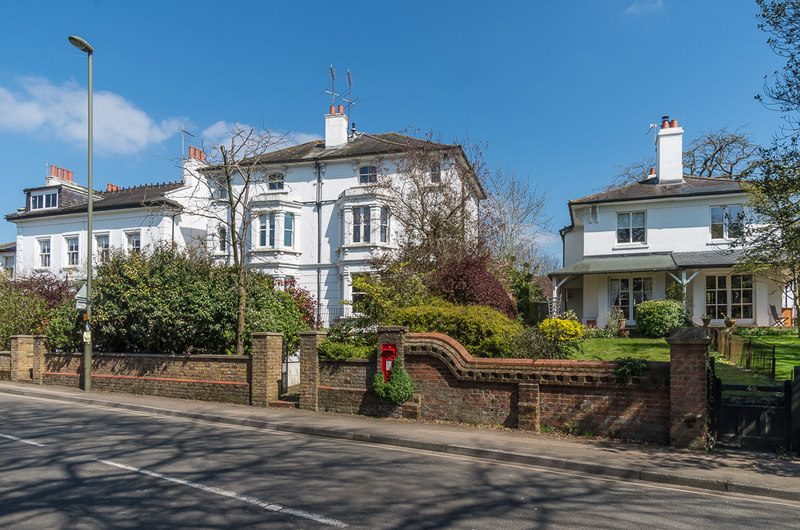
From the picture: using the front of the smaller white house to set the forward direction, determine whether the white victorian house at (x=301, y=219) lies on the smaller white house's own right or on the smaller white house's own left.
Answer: on the smaller white house's own right

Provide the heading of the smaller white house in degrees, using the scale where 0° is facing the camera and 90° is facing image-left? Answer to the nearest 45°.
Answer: approximately 0°

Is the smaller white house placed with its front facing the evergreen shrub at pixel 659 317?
yes

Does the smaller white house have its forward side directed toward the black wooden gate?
yes

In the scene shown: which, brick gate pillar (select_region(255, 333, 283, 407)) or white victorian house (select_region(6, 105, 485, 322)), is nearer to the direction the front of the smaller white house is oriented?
the brick gate pillar

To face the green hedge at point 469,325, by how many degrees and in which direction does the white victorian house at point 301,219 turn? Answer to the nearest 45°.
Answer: approximately 45° to its left

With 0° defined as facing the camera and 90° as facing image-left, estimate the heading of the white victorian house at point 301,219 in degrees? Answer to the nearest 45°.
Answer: approximately 45°
